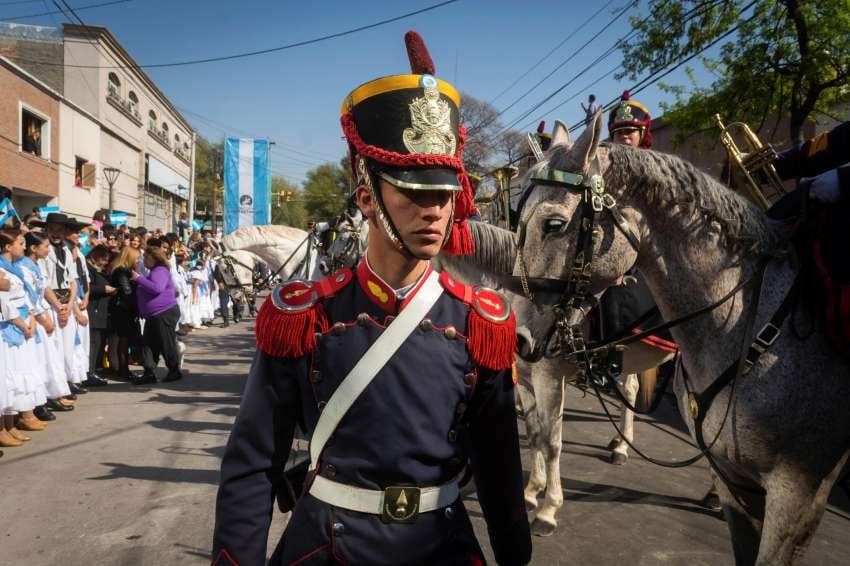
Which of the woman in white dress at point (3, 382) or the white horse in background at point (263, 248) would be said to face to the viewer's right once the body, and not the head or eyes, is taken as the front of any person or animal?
the woman in white dress

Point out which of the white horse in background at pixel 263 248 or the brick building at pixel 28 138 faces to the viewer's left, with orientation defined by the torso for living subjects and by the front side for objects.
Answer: the white horse in background

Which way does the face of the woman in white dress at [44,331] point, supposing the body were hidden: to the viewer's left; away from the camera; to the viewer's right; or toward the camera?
to the viewer's right

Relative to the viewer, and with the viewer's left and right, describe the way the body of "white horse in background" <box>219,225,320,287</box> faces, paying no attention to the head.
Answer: facing to the left of the viewer

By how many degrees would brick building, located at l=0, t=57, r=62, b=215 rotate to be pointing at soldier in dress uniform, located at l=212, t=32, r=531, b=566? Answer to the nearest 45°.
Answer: approximately 45° to its right

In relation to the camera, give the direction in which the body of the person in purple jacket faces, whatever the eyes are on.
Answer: to the viewer's left

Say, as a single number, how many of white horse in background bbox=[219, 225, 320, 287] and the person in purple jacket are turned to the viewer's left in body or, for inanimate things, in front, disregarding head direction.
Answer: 2

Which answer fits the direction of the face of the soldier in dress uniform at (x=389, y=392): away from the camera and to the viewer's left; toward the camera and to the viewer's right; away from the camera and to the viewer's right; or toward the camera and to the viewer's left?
toward the camera and to the viewer's right

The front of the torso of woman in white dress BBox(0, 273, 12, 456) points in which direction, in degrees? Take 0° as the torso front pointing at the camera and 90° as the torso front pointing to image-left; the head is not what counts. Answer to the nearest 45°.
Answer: approximately 270°

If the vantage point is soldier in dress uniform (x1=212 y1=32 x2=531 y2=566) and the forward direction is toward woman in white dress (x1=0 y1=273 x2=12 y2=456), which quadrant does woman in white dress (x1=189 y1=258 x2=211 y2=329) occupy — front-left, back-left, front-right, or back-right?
front-right

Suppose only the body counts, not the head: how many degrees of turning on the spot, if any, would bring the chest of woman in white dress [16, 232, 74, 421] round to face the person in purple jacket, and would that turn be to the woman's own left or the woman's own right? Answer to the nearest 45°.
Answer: approximately 45° to the woman's own left
